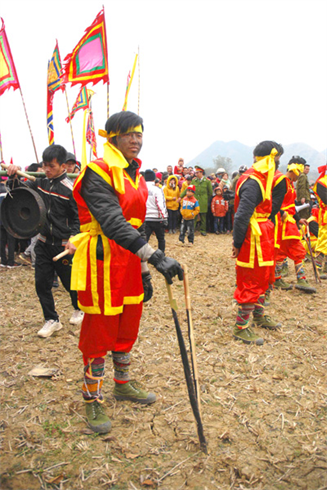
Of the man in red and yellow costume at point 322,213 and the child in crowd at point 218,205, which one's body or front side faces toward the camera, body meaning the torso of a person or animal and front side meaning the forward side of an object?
the child in crowd

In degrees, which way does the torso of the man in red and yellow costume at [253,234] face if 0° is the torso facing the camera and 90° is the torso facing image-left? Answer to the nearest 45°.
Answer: approximately 270°

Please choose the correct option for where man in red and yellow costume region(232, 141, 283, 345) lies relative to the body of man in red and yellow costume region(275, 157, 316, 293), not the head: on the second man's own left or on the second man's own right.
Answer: on the second man's own right

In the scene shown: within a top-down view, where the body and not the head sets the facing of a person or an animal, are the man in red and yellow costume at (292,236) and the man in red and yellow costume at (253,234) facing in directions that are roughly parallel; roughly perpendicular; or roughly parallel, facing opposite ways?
roughly parallel

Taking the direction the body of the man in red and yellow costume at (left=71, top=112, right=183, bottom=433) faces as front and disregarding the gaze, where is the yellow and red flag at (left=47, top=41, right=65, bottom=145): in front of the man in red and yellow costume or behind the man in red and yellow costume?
behind

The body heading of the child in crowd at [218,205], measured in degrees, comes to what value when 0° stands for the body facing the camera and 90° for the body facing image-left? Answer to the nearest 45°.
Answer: approximately 0°

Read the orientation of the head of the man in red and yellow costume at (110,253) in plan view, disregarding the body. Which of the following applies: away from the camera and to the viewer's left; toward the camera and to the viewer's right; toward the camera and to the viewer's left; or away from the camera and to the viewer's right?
toward the camera and to the viewer's right

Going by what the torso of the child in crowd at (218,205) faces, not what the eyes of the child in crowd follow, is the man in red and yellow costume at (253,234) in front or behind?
in front
